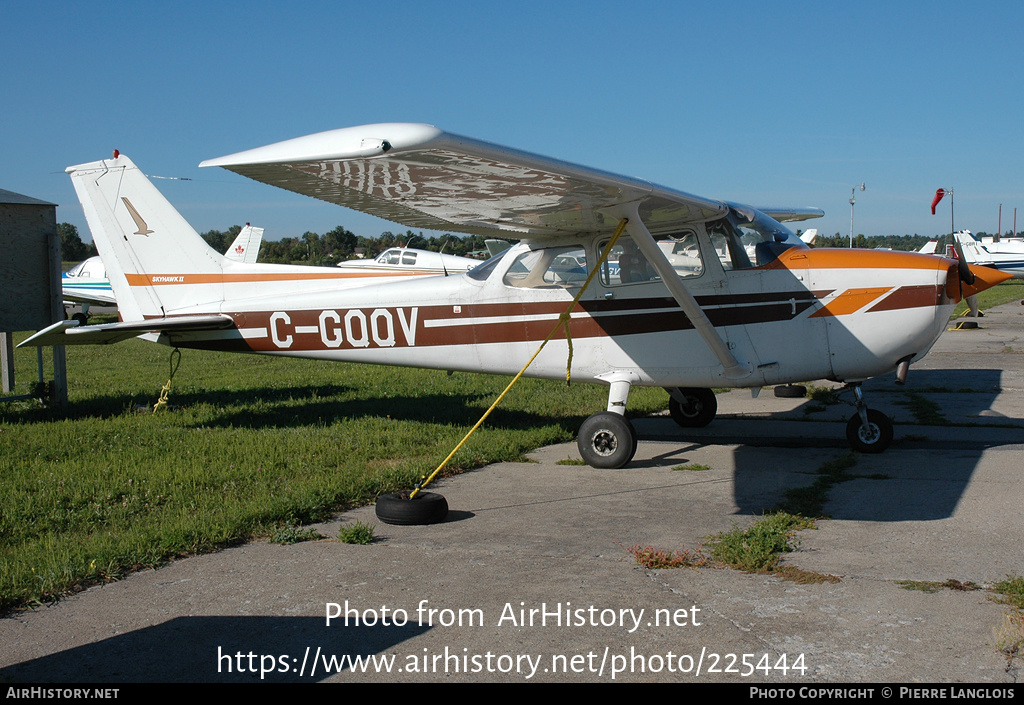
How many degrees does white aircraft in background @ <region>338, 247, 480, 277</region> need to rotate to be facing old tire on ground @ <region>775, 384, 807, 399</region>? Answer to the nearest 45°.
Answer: approximately 90° to its left

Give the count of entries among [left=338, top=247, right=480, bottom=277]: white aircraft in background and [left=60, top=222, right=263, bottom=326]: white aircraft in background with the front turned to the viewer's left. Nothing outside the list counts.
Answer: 2

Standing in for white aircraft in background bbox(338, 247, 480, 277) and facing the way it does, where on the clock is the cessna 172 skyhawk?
The cessna 172 skyhawk is roughly at 9 o'clock from the white aircraft in background.

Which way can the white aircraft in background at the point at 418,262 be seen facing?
to the viewer's left

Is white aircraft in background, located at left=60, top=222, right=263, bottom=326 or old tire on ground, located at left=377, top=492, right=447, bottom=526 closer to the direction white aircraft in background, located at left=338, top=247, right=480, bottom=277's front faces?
the white aircraft in background

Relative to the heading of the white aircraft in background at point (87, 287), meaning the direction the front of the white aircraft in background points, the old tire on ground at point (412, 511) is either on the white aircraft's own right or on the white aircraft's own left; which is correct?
on the white aircraft's own left

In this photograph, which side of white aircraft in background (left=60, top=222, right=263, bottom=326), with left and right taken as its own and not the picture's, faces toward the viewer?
left
